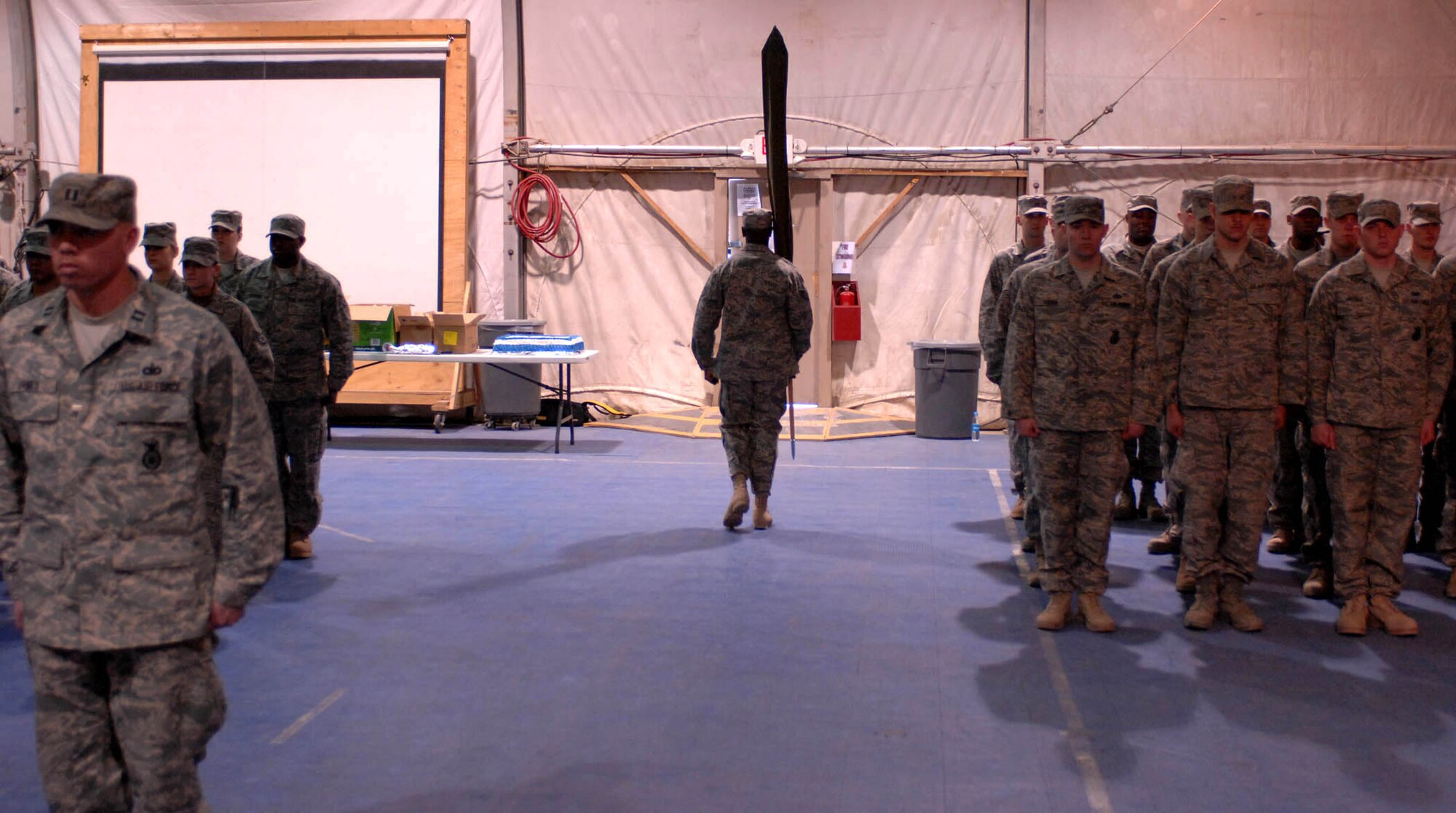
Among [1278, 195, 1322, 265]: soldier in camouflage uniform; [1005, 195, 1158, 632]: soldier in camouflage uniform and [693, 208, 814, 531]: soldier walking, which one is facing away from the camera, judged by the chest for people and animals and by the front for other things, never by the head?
the soldier walking

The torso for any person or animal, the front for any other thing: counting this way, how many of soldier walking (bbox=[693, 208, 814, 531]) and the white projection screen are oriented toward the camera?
1

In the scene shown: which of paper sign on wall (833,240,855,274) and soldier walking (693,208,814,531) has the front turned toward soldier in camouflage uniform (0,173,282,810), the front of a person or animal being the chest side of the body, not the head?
the paper sign on wall

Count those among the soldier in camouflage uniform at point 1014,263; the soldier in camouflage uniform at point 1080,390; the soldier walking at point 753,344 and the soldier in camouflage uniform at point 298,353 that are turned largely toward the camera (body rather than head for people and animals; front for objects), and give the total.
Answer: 3

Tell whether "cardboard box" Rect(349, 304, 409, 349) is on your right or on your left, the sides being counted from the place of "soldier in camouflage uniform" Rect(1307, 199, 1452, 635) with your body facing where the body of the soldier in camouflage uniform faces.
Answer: on your right

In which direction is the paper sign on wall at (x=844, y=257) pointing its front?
toward the camera

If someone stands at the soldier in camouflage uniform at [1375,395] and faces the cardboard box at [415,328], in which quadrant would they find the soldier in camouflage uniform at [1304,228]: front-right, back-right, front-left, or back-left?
front-right

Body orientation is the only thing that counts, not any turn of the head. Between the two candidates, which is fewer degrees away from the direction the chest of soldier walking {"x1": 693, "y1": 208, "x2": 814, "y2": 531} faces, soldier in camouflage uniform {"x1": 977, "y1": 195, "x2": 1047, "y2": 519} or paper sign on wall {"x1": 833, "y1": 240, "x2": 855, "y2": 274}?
the paper sign on wall

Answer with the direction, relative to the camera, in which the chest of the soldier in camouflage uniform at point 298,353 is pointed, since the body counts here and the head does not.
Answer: toward the camera

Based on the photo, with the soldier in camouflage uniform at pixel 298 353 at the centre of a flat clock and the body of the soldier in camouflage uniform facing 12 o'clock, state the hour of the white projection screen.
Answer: The white projection screen is roughly at 6 o'clock from the soldier in camouflage uniform.

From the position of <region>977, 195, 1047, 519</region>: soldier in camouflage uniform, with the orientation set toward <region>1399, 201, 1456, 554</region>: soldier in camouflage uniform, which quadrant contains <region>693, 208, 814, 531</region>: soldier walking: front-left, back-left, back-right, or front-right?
back-right

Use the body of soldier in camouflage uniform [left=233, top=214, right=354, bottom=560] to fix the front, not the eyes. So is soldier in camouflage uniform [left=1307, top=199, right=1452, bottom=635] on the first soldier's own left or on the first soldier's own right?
on the first soldier's own left

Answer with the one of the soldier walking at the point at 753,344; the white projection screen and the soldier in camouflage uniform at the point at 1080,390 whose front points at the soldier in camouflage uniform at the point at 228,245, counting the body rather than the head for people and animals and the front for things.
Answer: the white projection screen

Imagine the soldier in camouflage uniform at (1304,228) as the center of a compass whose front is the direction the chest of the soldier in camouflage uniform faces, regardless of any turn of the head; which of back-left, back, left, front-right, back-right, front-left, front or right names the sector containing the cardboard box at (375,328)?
right

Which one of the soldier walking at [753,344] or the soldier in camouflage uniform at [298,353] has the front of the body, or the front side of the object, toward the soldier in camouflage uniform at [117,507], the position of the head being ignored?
the soldier in camouflage uniform at [298,353]

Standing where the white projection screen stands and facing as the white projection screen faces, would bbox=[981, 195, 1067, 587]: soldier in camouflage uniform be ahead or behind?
ahead
